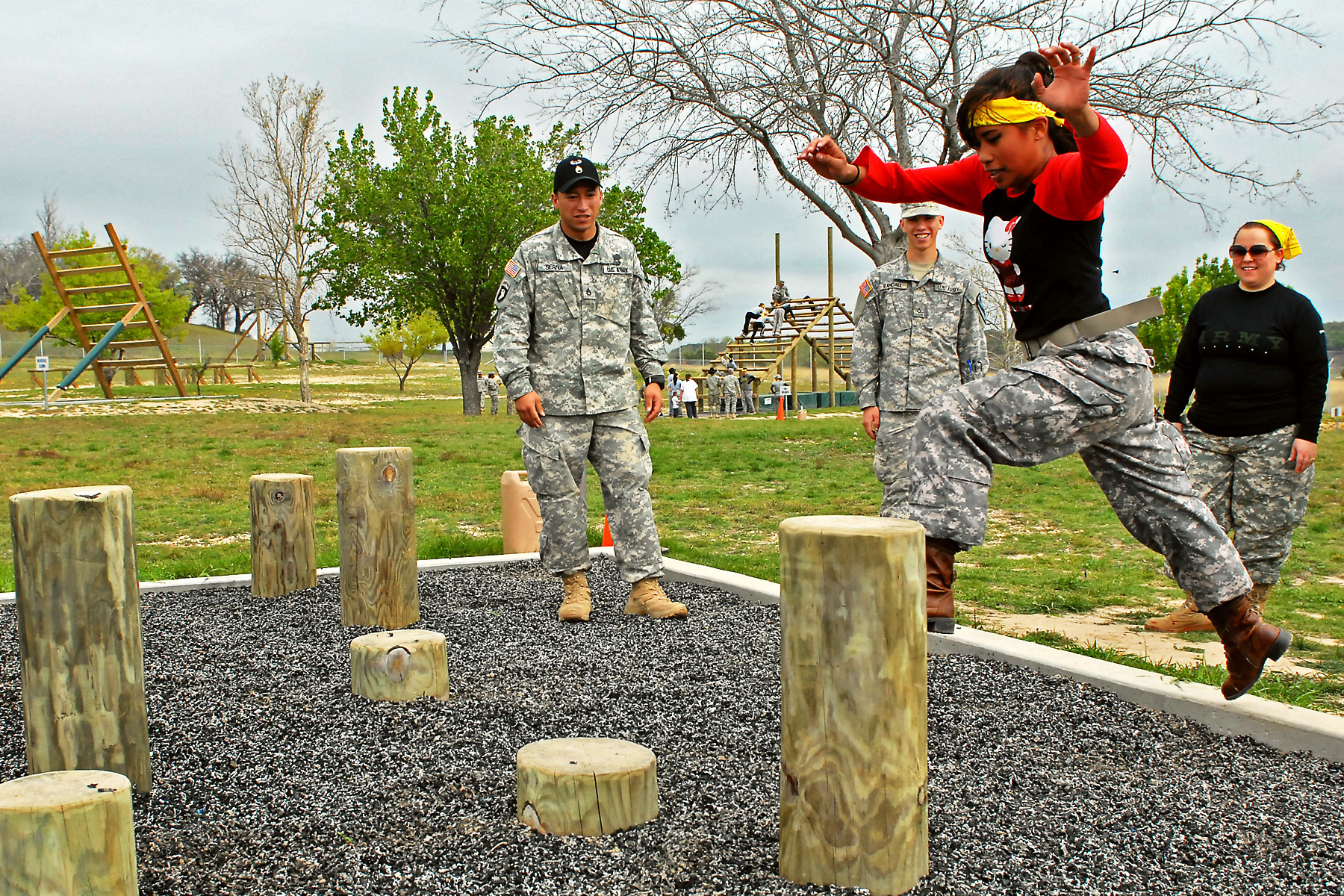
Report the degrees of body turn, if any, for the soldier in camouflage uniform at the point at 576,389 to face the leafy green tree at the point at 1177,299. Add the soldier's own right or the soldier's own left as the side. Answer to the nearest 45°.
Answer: approximately 135° to the soldier's own left

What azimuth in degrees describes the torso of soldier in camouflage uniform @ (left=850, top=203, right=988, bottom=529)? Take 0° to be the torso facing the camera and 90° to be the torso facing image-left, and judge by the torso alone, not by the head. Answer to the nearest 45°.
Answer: approximately 0°

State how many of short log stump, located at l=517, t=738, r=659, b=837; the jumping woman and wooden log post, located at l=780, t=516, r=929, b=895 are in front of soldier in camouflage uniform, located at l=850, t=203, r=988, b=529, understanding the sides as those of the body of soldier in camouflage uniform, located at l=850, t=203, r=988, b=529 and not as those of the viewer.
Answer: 3
